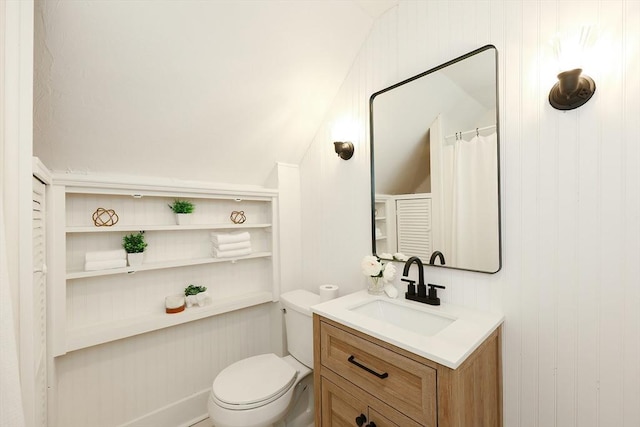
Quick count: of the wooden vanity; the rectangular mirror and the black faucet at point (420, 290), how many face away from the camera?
0

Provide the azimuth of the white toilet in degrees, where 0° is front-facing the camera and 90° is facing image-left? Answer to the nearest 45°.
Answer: approximately 45°

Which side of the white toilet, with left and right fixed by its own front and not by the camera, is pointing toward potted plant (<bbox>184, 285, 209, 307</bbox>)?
right

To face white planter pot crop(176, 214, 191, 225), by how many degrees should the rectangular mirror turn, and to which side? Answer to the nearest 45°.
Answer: approximately 45° to its right

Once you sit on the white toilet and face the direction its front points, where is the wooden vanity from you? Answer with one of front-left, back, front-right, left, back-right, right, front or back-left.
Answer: left

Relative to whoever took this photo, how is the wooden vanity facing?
facing the viewer and to the left of the viewer

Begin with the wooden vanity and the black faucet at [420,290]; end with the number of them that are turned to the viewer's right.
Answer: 0

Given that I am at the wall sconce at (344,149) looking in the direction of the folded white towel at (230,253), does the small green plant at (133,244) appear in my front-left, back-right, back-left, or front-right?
front-left

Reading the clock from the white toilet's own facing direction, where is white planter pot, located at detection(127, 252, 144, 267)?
The white planter pot is roughly at 2 o'clock from the white toilet.

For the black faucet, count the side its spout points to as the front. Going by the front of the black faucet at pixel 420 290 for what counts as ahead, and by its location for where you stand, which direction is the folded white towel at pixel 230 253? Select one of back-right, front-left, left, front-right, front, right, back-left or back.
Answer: front-right

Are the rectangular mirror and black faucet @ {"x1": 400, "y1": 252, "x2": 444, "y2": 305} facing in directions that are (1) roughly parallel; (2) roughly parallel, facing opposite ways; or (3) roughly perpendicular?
roughly parallel
